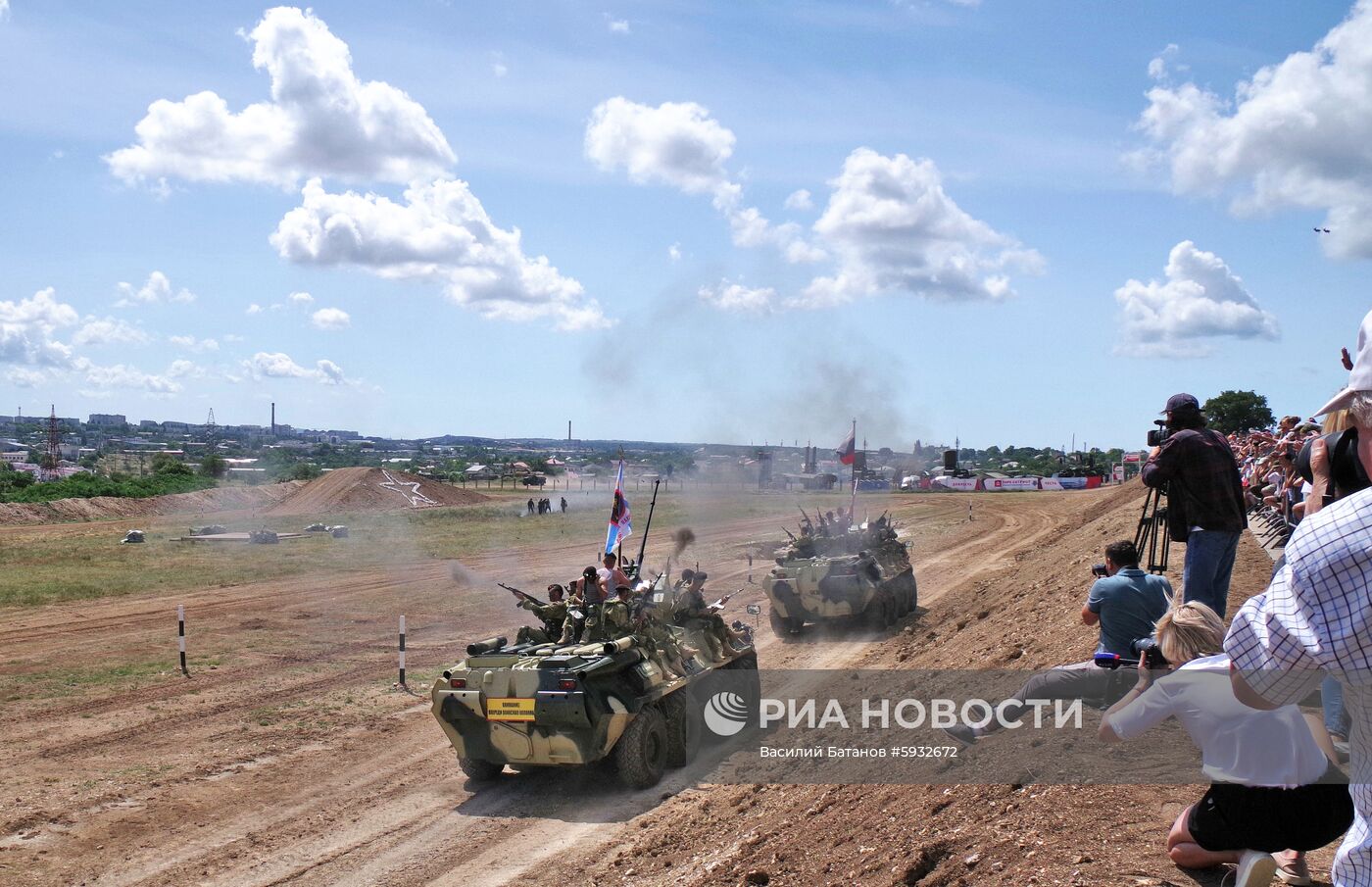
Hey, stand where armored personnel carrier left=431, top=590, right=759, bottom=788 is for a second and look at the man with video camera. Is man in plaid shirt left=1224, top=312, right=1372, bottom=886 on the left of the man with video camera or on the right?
right

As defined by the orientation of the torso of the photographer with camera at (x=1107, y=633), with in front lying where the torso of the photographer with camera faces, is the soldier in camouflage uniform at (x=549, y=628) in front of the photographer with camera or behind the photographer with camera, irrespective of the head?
in front

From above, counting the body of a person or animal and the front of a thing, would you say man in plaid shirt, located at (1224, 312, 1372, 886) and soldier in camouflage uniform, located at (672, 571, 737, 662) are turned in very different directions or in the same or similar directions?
very different directions

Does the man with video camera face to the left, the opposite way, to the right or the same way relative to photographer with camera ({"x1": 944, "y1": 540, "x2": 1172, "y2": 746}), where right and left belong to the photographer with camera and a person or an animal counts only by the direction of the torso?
the same way

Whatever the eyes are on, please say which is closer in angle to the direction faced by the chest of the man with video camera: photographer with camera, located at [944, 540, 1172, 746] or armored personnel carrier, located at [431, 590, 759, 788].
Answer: the armored personnel carrier

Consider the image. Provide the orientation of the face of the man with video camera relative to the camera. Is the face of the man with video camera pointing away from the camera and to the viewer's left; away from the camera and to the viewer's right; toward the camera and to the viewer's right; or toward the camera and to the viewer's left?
away from the camera and to the viewer's left

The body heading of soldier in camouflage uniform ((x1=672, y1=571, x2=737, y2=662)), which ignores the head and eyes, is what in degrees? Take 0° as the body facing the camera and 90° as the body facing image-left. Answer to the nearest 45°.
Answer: approximately 270°

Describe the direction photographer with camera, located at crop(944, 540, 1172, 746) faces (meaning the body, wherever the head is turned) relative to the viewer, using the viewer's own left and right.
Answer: facing away from the viewer and to the left of the viewer

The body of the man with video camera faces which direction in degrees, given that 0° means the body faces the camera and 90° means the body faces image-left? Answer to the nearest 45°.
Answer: approximately 135°

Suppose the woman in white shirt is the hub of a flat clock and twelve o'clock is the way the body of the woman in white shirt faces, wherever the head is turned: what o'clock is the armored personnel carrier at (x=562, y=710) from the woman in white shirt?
The armored personnel carrier is roughly at 12 o'clock from the woman in white shirt.

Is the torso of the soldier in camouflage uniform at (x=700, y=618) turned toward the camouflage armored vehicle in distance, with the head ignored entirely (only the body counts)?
no

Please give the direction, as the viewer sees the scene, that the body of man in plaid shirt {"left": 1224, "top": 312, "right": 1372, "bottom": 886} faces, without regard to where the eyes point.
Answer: to the viewer's left
